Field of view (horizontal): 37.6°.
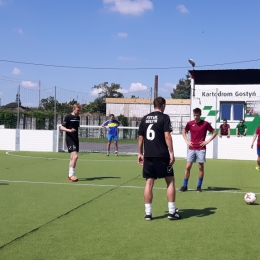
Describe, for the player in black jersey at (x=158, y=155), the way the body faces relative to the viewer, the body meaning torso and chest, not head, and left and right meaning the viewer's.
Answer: facing away from the viewer and to the right of the viewer

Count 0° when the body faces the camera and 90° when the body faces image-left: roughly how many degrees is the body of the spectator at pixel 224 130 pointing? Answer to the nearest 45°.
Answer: approximately 0°

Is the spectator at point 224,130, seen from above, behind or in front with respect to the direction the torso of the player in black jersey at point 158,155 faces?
in front

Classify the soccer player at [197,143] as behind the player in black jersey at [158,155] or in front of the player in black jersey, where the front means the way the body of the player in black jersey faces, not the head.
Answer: in front

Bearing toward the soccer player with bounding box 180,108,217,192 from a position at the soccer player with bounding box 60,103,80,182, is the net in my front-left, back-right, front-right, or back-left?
back-left

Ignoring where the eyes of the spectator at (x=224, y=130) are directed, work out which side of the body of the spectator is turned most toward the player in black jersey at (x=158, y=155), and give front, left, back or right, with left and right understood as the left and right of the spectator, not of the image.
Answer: front

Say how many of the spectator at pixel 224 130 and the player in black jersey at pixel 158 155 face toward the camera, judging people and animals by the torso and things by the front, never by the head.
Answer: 1

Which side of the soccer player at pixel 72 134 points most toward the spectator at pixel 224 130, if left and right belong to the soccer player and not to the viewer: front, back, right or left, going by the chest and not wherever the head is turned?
left

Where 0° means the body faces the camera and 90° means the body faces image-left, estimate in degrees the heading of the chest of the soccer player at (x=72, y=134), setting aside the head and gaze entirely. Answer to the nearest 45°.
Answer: approximately 315°

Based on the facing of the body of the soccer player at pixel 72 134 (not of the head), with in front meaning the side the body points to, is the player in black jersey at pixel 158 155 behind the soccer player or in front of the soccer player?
in front
